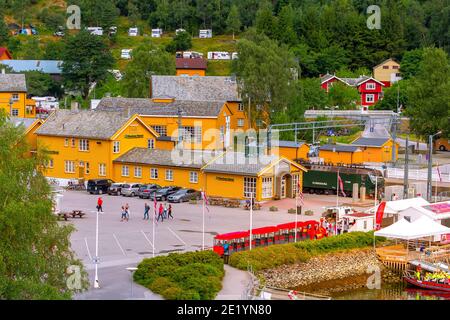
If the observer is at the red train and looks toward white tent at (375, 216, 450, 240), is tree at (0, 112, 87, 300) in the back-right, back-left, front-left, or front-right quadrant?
back-right

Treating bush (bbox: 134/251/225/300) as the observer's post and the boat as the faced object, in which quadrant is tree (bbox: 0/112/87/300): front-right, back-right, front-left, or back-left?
back-right

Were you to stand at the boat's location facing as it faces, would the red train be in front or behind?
in front

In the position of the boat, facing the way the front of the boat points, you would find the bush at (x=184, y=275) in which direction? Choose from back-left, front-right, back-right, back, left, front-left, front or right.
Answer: front-left

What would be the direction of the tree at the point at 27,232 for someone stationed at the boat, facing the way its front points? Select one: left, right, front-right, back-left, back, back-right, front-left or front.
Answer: front-left

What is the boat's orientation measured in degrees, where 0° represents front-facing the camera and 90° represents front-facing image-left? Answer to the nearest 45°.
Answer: approximately 90°
